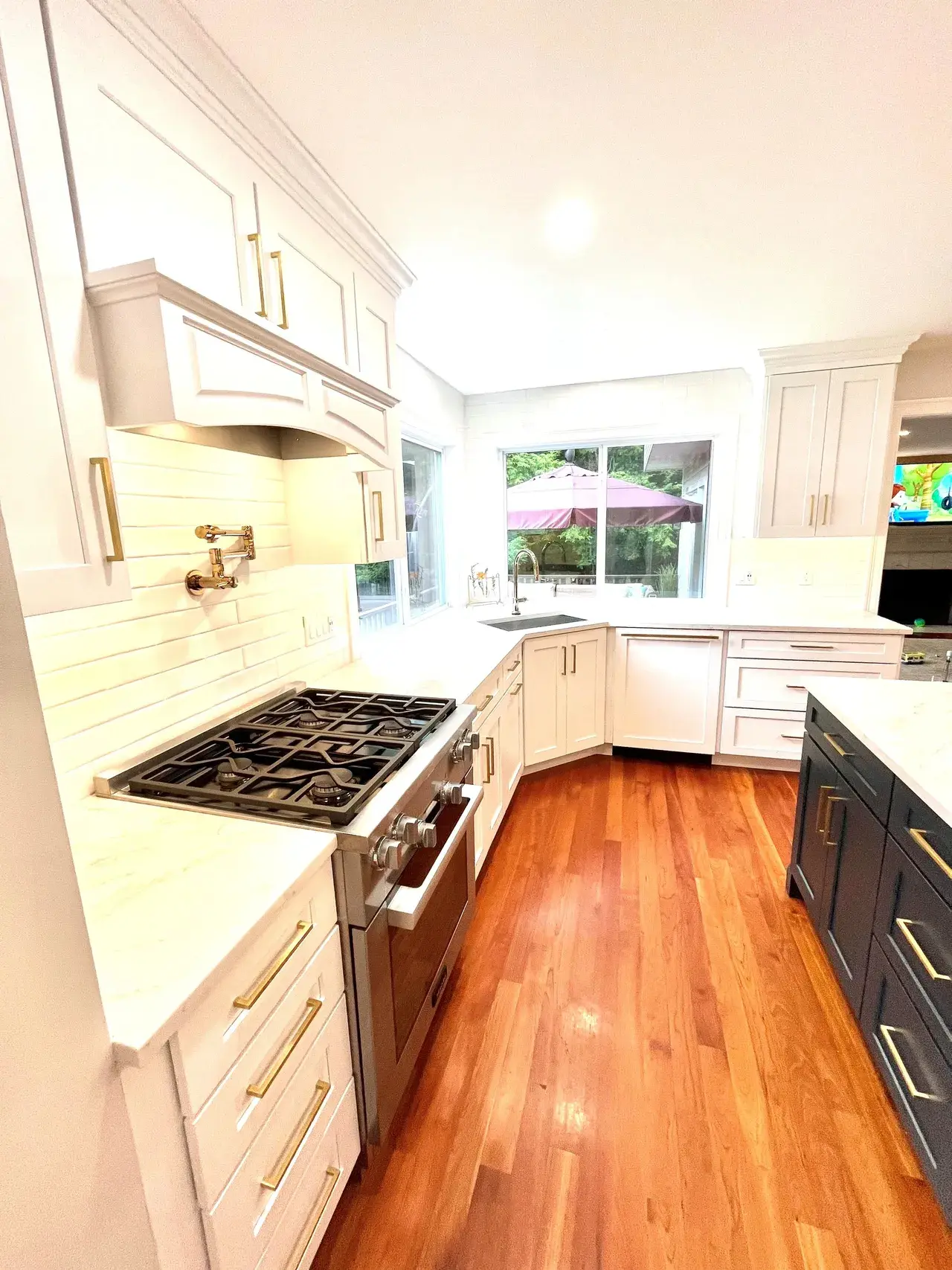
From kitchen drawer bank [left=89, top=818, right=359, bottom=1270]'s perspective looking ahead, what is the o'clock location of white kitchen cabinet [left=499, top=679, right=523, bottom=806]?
The white kitchen cabinet is roughly at 9 o'clock from the kitchen drawer bank.

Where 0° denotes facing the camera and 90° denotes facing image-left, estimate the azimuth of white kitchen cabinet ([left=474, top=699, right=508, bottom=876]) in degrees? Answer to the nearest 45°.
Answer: approximately 270°

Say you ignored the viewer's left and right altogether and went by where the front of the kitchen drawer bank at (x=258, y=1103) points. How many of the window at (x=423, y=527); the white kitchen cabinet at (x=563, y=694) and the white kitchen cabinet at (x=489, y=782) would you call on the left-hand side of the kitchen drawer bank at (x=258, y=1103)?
3

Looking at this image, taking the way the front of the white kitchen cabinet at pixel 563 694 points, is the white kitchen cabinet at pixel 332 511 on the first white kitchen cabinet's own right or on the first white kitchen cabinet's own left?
on the first white kitchen cabinet's own right

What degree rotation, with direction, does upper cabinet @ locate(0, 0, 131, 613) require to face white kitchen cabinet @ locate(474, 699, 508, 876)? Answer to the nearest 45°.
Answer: approximately 90° to its left

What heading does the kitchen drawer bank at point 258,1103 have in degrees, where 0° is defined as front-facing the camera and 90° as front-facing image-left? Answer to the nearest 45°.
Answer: approximately 315°

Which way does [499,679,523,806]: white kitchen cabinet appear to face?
to the viewer's right

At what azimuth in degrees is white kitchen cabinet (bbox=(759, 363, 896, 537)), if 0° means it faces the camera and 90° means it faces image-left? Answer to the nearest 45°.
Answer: approximately 0°

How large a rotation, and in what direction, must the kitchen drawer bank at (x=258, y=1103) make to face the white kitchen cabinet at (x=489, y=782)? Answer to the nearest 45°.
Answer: approximately 90° to its left

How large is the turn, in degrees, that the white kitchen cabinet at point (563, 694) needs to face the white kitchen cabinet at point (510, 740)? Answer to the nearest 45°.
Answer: approximately 90° to its right

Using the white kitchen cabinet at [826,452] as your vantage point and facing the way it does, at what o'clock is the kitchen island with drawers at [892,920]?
The kitchen island with drawers is roughly at 12 o'clock from the white kitchen cabinet.

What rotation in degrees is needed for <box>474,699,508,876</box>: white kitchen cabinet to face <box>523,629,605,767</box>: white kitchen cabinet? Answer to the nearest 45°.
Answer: approximately 45° to its left

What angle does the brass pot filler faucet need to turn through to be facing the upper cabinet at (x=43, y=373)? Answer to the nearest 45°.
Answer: approximately 45° to its right

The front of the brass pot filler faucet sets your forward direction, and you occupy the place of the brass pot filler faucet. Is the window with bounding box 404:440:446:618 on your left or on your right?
on your left

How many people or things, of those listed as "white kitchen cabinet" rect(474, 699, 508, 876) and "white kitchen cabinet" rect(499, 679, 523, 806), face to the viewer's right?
2

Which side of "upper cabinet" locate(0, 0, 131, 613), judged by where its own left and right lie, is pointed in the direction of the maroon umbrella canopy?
left
